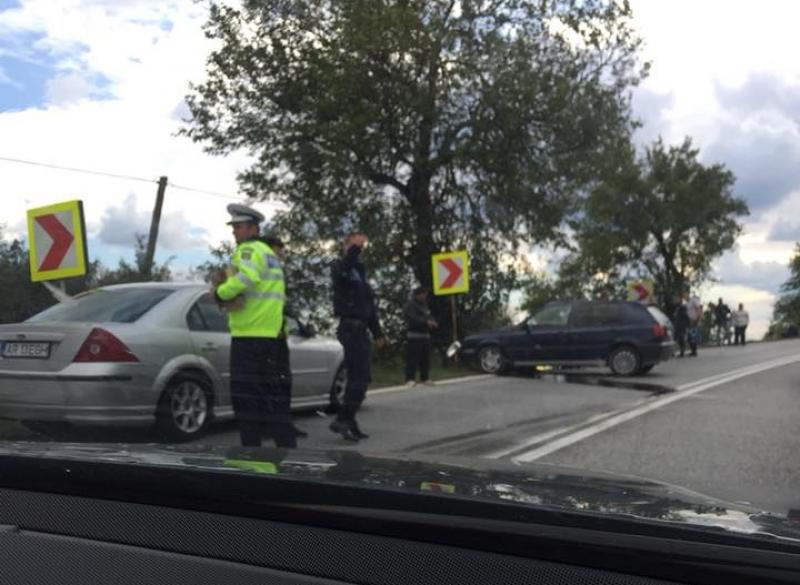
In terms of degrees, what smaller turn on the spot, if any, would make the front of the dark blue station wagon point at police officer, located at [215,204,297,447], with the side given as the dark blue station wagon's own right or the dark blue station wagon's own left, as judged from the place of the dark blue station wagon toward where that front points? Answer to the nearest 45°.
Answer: approximately 90° to the dark blue station wagon's own left

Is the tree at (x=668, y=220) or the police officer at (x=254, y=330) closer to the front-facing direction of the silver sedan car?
the tree

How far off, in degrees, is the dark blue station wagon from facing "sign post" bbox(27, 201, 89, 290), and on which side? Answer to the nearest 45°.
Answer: approximately 45° to its left

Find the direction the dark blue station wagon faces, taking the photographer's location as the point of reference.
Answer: facing to the left of the viewer

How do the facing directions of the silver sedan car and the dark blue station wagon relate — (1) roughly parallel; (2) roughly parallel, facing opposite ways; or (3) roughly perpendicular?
roughly perpendicular

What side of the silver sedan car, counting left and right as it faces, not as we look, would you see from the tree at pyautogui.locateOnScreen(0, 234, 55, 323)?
left

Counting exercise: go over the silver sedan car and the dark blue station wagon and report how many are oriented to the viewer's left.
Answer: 1

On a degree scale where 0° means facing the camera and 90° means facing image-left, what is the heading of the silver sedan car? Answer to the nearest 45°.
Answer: approximately 225°
